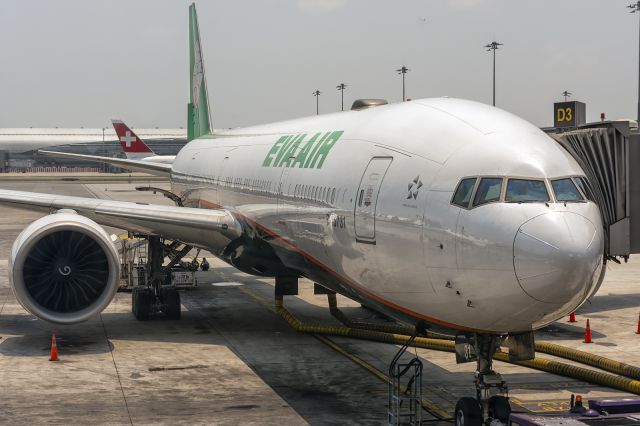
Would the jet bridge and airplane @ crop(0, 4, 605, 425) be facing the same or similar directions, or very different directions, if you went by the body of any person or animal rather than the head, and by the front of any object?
very different directions

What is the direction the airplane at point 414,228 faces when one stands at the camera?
facing the viewer and to the right of the viewer

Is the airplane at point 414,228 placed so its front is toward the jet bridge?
no

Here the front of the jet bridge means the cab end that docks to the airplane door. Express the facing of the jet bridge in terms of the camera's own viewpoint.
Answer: facing to the left of the viewer

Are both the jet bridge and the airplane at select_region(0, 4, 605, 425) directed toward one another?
no

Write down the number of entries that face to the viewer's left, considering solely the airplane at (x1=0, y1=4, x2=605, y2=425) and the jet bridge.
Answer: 1
